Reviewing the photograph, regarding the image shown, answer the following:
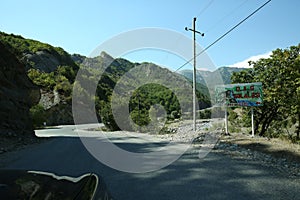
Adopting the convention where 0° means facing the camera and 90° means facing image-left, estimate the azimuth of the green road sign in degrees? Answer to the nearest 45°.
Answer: approximately 0°

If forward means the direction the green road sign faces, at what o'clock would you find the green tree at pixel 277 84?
The green tree is roughly at 7 o'clock from the green road sign.
